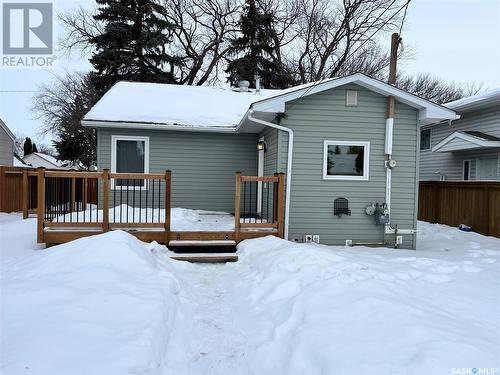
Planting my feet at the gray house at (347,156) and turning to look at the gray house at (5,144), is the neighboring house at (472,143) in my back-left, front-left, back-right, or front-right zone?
back-right

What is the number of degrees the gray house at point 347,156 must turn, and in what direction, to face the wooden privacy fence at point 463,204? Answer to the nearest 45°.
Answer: approximately 135° to its left

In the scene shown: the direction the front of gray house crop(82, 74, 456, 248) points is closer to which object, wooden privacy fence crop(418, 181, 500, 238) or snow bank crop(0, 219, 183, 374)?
the snow bank

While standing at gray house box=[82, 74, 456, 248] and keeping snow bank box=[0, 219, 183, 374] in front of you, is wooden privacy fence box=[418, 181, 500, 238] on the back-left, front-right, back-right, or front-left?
back-left

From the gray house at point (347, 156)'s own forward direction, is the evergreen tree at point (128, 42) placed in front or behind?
behind

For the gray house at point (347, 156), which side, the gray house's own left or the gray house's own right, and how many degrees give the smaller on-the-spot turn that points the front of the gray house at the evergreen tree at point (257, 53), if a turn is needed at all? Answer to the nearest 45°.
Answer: approximately 180°

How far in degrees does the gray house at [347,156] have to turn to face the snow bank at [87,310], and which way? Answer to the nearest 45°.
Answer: approximately 45° to its right

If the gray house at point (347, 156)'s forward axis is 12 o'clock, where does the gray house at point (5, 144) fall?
the gray house at point (5, 144) is roughly at 4 o'clock from the gray house at point (347, 156).

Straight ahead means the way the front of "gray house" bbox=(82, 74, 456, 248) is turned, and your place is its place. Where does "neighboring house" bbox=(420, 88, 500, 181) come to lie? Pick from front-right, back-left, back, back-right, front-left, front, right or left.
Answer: back-left
